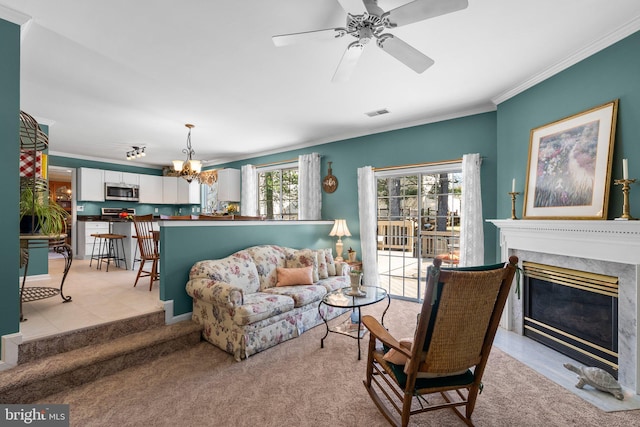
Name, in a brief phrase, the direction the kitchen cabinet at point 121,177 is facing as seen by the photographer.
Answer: facing the viewer

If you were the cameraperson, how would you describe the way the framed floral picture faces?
facing the viewer and to the left of the viewer

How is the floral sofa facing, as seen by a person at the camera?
facing the viewer and to the right of the viewer

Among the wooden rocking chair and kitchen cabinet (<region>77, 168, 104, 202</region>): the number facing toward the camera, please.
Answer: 1

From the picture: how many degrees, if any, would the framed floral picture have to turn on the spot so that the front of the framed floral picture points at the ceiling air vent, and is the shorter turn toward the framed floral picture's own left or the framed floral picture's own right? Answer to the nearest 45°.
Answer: approximately 45° to the framed floral picture's own right

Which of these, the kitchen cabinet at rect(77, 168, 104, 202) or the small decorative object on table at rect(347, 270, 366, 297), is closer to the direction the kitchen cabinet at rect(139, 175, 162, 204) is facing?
the small decorative object on table

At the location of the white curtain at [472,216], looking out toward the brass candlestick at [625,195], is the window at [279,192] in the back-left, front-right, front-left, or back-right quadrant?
back-right

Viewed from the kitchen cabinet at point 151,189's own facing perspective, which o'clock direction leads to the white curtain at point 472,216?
The white curtain is roughly at 11 o'clock from the kitchen cabinet.

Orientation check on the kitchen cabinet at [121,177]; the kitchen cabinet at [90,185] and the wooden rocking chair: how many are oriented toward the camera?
2

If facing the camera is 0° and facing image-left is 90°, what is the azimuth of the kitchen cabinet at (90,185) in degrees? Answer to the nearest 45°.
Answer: approximately 0°

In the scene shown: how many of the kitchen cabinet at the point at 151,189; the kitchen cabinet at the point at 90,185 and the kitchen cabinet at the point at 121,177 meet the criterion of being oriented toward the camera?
3

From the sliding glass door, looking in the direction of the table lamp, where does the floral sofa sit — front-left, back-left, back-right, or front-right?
front-left

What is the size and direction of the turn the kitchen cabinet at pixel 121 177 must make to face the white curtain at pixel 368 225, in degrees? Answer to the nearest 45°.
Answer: approximately 45° to its left

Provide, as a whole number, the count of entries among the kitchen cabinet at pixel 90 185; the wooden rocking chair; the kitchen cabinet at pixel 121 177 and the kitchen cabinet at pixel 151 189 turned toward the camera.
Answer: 3

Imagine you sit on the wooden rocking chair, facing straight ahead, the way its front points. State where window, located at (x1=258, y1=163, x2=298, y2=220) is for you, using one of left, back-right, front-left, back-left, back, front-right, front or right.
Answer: front

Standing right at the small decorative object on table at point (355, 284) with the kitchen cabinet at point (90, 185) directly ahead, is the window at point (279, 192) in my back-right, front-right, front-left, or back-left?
front-right

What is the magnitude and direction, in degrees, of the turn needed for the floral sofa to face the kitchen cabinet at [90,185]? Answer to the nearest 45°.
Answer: approximately 180°

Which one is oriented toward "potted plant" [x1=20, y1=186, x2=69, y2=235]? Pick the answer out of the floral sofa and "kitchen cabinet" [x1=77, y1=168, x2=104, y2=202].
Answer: the kitchen cabinet

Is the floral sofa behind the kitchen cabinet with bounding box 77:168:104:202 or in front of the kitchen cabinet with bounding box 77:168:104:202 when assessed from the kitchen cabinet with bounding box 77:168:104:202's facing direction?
in front

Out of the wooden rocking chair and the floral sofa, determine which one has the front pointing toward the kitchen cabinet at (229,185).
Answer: the wooden rocking chair
